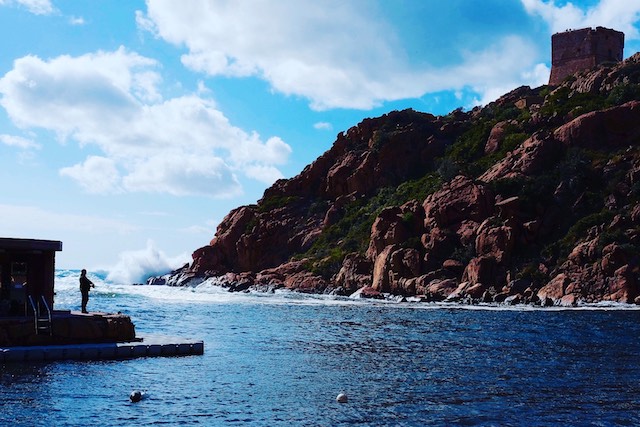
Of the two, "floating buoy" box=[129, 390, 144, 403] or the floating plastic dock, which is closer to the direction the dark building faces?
the floating buoy

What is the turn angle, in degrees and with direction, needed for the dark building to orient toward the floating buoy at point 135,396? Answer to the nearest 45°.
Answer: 0° — it already faces it

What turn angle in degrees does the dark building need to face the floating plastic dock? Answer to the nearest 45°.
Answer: approximately 45° to its left

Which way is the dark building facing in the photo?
toward the camera
